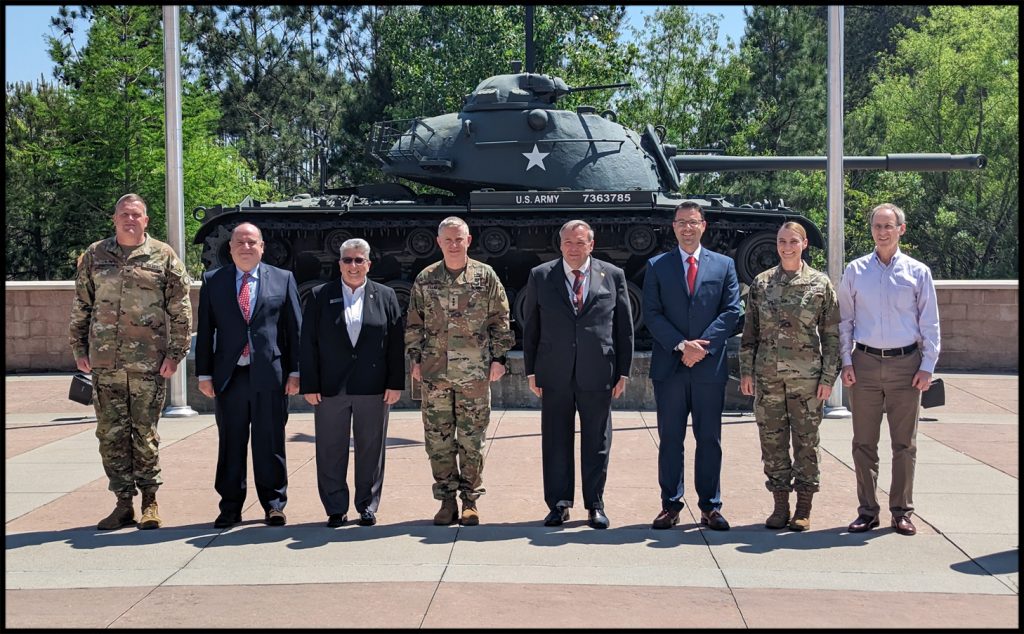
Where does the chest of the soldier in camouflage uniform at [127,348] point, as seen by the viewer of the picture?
toward the camera

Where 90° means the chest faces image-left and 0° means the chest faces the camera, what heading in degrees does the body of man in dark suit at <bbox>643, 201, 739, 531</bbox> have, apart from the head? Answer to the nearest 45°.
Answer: approximately 0°

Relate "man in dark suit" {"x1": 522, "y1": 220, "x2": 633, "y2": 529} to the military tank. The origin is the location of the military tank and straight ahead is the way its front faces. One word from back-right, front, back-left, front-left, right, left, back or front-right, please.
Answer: right

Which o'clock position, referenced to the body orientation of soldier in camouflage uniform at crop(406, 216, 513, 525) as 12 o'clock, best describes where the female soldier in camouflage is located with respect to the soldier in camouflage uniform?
The female soldier in camouflage is roughly at 9 o'clock from the soldier in camouflage uniform.

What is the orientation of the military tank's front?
to the viewer's right

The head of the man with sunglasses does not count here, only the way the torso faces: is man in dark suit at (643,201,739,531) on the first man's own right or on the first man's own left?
on the first man's own left

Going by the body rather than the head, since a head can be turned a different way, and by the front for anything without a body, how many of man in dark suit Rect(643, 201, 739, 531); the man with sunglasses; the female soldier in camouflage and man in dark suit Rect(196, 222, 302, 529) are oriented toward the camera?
4

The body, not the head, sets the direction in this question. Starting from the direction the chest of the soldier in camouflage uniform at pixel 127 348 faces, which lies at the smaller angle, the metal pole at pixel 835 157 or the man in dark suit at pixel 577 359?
the man in dark suit

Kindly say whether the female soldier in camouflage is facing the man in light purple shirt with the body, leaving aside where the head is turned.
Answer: no

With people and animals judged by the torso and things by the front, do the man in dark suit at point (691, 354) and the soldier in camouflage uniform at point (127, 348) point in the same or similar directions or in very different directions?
same or similar directions

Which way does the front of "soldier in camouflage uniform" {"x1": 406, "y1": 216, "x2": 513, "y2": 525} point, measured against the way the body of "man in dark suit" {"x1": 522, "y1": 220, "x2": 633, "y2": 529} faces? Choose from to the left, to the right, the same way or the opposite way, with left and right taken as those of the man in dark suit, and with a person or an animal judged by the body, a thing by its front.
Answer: the same way

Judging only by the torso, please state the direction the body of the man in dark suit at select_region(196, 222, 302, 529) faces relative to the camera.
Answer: toward the camera

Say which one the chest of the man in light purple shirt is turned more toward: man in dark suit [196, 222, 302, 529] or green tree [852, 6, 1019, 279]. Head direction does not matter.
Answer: the man in dark suit

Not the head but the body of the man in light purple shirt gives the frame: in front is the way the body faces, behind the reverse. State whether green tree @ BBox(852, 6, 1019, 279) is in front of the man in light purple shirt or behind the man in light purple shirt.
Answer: behind

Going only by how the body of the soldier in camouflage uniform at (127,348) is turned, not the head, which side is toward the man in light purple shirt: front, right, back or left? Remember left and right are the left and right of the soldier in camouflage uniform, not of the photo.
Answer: left

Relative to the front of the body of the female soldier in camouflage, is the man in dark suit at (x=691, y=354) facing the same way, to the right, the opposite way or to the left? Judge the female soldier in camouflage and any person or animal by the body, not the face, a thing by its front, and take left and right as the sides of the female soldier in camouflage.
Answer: the same way

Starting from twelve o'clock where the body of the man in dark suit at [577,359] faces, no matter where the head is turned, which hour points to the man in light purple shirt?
The man in light purple shirt is roughly at 9 o'clock from the man in dark suit.

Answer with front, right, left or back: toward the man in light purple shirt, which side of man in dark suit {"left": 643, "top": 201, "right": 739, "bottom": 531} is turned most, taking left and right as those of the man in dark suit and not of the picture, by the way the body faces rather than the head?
left

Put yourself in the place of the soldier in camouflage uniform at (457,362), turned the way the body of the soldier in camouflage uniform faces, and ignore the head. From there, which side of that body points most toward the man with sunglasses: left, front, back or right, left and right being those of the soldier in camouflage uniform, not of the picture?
right
